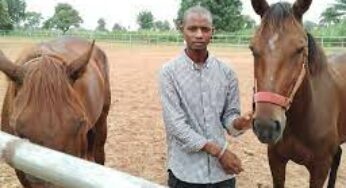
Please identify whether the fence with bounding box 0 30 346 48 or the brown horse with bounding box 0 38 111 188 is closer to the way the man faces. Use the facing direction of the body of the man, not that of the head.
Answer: the brown horse

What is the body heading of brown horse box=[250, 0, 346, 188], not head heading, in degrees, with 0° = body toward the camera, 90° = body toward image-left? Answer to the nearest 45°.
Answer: approximately 45°

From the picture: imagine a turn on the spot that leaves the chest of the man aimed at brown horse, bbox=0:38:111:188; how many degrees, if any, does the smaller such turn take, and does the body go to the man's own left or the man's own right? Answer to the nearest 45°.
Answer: approximately 90° to the man's own right

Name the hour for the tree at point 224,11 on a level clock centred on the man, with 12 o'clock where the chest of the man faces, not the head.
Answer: The tree is roughly at 6 o'clock from the man.

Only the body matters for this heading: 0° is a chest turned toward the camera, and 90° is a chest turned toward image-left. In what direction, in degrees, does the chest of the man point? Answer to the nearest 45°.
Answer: approximately 0°

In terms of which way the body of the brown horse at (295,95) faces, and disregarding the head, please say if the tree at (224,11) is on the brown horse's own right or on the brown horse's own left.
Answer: on the brown horse's own right

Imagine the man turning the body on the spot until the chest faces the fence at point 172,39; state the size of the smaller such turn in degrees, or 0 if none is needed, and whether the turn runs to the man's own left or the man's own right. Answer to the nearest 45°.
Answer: approximately 180°
